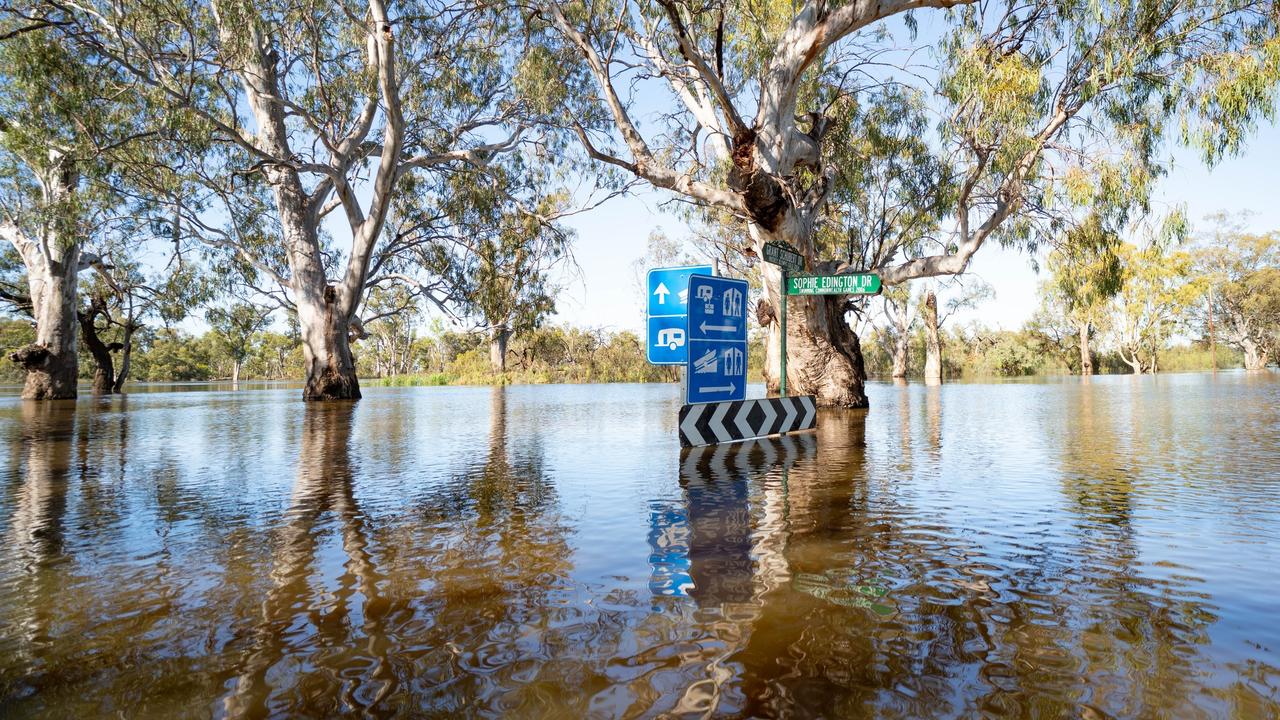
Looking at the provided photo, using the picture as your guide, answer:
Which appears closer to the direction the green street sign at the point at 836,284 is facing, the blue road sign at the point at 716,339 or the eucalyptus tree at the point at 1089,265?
the blue road sign

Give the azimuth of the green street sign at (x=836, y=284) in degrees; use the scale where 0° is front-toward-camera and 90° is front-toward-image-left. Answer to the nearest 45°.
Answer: approximately 0°

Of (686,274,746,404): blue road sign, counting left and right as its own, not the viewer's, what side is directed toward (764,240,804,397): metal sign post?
left

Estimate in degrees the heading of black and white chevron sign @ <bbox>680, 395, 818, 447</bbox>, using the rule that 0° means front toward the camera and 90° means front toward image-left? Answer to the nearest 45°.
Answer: approximately 315°

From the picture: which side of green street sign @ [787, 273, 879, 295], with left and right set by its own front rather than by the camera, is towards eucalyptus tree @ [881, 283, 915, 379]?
back

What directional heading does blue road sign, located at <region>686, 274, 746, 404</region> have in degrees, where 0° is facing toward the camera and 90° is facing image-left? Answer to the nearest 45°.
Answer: approximately 315°

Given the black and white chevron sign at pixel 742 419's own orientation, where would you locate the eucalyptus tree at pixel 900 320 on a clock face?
The eucalyptus tree is roughly at 8 o'clock from the black and white chevron sign.
